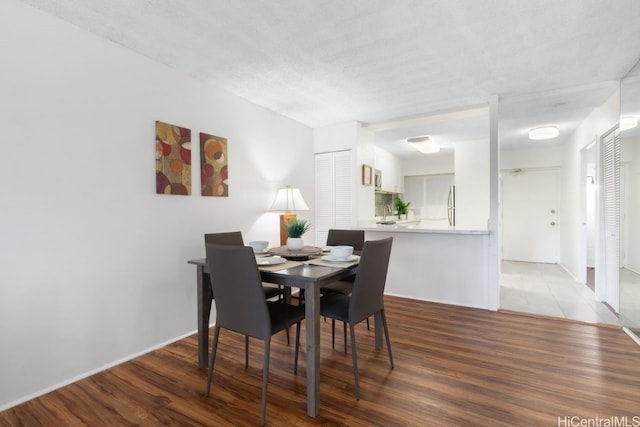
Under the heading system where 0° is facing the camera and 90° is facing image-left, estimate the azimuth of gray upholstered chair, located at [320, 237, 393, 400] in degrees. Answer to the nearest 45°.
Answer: approximately 135°

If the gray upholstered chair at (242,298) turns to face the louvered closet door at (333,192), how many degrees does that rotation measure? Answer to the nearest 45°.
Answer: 0° — it already faces it

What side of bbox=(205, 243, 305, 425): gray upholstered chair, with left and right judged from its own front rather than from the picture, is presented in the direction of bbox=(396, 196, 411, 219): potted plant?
front

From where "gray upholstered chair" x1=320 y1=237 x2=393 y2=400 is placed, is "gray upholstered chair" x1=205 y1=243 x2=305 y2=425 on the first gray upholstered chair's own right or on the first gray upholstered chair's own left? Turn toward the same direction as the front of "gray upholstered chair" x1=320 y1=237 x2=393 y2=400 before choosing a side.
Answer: on the first gray upholstered chair's own left

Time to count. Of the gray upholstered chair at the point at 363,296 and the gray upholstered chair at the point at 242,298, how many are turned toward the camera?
0

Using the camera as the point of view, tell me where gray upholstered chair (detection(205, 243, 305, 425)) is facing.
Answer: facing away from the viewer and to the right of the viewer

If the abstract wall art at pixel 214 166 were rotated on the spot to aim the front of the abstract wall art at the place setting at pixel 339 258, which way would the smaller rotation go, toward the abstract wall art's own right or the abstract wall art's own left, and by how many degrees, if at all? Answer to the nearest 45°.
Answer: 0° — it already faces it

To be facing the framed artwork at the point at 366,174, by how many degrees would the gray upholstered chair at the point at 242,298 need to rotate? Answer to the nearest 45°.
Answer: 0° — it already faces it

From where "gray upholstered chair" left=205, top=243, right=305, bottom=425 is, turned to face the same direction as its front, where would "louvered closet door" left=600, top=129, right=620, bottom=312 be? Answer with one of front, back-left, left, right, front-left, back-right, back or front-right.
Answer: front-right

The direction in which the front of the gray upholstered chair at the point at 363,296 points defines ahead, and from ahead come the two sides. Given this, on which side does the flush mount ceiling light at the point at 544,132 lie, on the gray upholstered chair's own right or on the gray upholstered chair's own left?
on the gray upholstered chair's own right

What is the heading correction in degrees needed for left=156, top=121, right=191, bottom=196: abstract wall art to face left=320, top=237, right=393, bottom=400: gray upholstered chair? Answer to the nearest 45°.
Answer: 0° — it already faces it

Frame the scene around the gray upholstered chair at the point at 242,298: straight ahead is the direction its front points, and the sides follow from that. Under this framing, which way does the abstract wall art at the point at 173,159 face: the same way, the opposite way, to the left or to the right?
to the right
